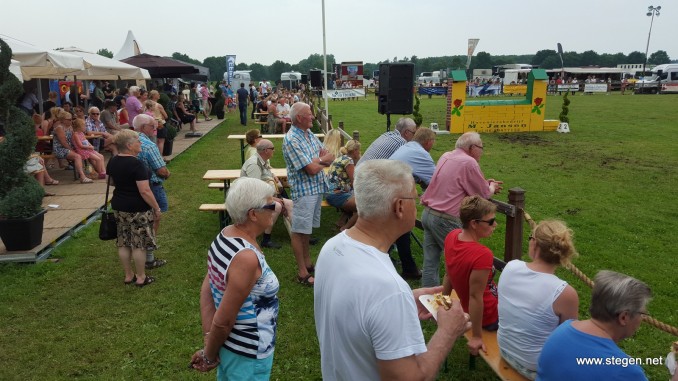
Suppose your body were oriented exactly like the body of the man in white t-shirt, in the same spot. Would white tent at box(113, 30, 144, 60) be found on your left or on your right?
on your left

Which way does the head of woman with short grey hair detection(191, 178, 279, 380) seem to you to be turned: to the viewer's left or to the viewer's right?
to the viewer's right

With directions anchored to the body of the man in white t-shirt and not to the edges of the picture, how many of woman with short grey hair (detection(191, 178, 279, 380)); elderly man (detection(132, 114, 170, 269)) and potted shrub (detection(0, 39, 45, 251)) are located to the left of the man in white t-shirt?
3

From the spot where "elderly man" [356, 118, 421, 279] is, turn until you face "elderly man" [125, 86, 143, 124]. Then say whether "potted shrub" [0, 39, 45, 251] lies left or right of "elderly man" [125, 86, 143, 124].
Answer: left

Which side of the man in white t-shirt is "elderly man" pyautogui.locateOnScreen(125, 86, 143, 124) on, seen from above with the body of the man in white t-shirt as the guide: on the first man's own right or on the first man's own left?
on the first man's own left

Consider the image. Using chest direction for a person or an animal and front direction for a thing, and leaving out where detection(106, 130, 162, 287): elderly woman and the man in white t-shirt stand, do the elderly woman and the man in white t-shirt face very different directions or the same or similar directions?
same or similar directions

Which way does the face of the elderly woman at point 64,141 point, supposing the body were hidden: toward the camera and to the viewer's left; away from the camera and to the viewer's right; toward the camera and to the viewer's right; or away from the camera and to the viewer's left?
toward the camera and to the viewer's right

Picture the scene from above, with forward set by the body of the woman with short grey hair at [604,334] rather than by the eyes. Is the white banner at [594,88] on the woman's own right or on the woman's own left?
on the woman's own left

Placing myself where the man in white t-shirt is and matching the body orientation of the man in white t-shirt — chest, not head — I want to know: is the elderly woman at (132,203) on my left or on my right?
on my left

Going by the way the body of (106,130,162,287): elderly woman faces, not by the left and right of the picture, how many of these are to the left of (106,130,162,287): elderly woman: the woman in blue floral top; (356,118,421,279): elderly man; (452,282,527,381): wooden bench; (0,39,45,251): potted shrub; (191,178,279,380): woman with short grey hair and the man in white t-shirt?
1
